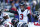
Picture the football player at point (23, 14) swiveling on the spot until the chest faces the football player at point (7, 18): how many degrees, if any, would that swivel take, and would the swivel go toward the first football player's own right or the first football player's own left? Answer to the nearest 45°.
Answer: approximately 45° to the first football player's own right

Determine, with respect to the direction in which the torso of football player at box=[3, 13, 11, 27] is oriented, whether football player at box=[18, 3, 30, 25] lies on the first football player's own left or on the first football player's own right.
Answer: on the first football player's own left

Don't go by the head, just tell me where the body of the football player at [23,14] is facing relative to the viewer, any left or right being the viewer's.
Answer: facing the viewer and to the left of the viewer
